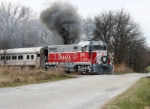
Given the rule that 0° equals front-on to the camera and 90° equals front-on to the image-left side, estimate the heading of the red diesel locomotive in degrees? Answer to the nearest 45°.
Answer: approximately 315°
